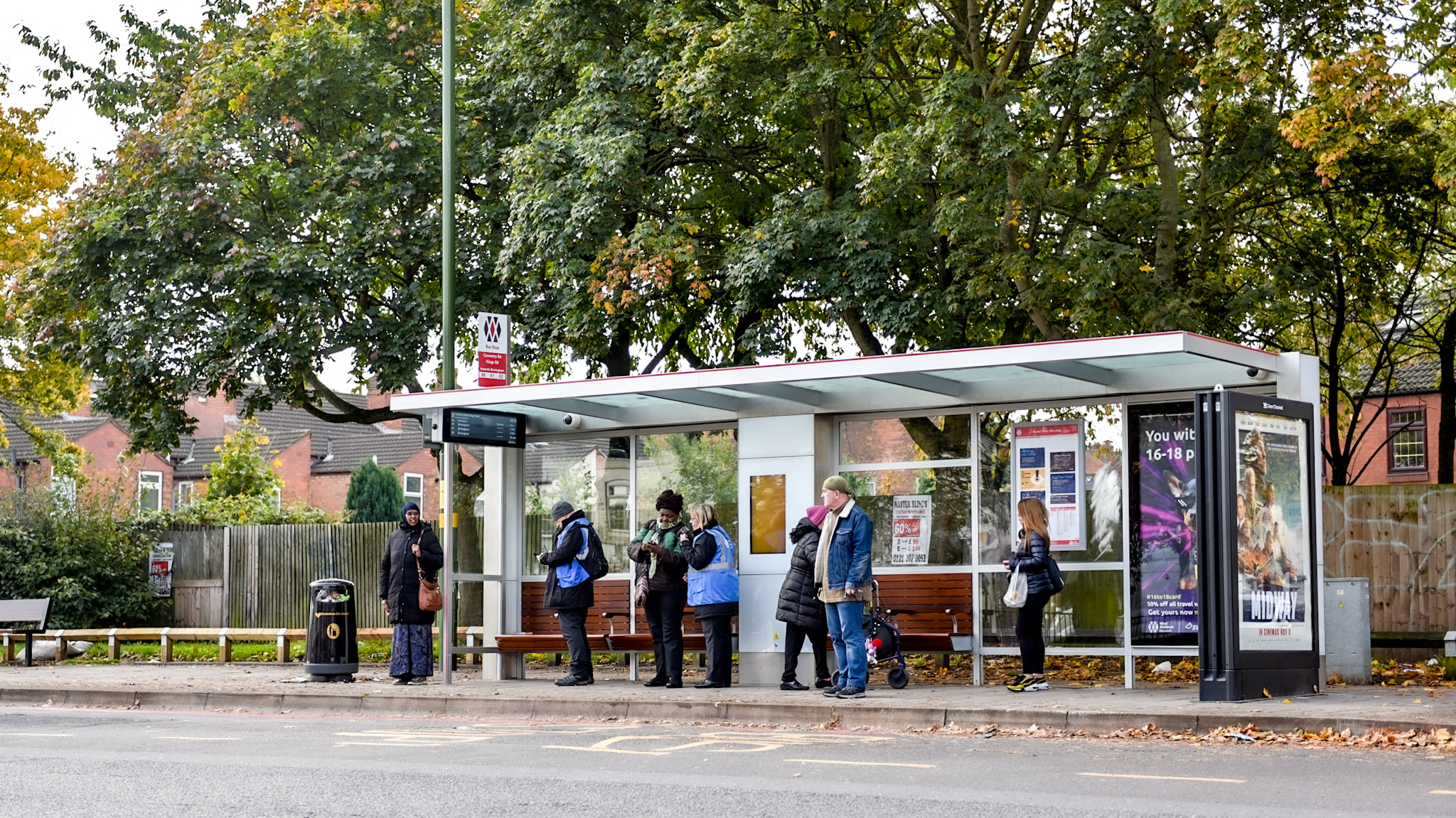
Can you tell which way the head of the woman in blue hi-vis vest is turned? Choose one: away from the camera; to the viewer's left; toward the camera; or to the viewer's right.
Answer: to the viewer's left

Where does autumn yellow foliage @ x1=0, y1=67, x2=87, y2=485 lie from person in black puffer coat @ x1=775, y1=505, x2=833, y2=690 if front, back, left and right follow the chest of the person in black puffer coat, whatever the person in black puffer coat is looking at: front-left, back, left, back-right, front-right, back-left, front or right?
back-left

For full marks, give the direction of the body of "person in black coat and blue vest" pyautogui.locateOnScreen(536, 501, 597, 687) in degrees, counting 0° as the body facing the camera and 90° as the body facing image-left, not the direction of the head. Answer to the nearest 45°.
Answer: approximately 90°

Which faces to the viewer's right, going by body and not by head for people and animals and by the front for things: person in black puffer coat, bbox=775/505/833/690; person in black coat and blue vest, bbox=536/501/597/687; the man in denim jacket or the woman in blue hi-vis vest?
person in black puffer coat, bbox=775/505/833/690

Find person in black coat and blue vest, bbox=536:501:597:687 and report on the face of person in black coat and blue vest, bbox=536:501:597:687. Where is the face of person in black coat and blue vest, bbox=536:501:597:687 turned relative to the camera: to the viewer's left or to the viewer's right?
to the viewer's left

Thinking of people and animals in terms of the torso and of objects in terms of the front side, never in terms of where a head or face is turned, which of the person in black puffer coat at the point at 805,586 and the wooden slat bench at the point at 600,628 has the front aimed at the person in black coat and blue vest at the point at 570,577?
the wooden slat bench

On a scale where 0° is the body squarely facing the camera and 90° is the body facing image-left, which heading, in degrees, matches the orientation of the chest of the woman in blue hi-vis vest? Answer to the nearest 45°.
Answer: approximately 90°

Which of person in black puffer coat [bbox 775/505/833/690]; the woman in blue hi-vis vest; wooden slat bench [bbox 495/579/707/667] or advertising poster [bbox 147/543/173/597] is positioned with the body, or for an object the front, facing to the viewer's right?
the person in black puffer coat

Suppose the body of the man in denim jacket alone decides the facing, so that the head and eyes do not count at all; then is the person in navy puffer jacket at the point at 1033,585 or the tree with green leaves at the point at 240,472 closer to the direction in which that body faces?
the tree with green leaves

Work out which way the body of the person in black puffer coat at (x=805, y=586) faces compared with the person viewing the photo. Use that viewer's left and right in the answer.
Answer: facing to the right of the viewer

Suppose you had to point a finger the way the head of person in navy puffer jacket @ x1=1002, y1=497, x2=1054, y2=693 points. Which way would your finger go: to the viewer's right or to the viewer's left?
to the viewer's left

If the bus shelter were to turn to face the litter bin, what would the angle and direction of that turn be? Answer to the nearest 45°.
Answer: approximately 45° to its right

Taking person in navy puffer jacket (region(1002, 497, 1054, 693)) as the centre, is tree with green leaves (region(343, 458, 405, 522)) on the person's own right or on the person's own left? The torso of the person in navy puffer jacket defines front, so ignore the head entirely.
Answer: on the person's own right

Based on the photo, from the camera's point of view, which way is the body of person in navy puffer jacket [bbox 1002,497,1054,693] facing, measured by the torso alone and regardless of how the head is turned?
to the viewer's left

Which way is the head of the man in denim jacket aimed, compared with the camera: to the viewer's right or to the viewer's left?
to the viewer's left
